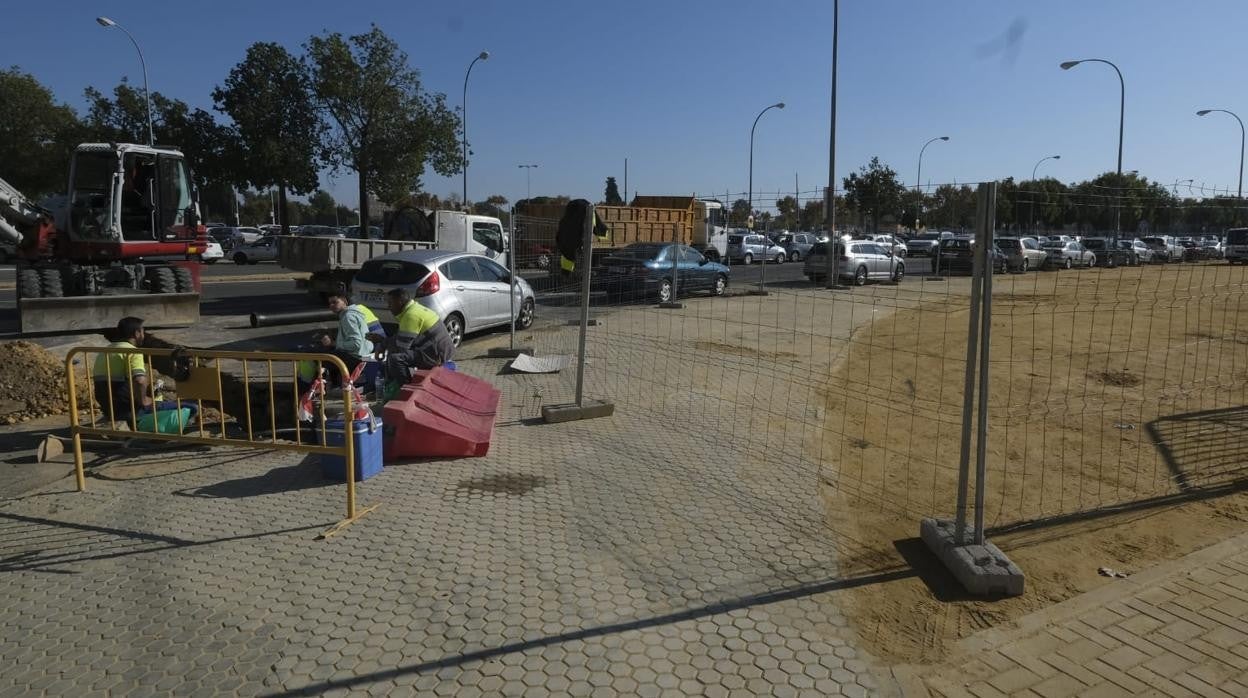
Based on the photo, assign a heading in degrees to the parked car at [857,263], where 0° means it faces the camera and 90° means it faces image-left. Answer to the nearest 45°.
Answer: approximately 225°

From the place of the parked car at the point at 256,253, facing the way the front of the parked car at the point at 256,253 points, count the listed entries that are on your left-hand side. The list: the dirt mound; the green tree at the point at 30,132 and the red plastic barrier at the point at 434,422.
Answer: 2

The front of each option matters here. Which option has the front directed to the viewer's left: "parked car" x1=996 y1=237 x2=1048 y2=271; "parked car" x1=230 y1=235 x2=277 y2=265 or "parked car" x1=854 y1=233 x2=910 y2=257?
"parked car" x1=230 y1=235 x2=277 y2=265

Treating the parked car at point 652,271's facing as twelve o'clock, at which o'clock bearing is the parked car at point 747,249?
the parked car at point 747,249 is roughly at 11 o'clock from the parked car at point 652,271.

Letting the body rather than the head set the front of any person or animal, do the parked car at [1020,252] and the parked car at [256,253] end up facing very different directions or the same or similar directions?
very different directions

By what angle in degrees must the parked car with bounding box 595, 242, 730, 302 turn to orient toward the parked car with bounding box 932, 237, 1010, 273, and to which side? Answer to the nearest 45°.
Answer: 0° — it already faces it

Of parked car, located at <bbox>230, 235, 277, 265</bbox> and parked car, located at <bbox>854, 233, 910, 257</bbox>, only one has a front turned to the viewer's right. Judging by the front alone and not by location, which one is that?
parked car, located at <bbox>854, 233, 910, 257</bbox>

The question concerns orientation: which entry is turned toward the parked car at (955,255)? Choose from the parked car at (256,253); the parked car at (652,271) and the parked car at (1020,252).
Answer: the parked car at (652,271)

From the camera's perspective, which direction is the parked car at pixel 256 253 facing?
to the viewer's left
